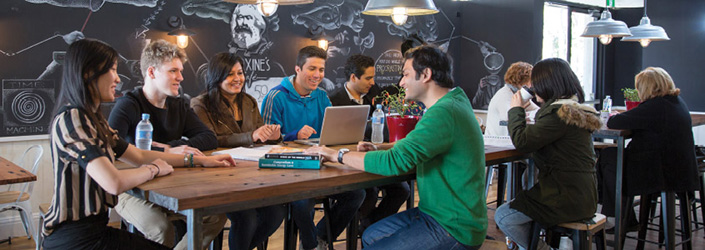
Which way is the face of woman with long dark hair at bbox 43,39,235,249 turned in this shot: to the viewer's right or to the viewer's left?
to the viewer's right

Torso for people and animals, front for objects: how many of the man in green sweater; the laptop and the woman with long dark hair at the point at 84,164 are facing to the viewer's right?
1

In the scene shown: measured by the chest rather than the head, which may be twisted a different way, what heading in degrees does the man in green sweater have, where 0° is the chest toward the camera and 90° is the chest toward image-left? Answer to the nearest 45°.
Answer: approximately 90°

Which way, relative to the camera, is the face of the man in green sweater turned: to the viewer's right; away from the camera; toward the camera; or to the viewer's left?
to the viewer's left

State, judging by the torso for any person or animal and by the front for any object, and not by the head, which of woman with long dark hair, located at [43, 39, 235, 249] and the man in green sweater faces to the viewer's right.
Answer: the woman with long dark hair

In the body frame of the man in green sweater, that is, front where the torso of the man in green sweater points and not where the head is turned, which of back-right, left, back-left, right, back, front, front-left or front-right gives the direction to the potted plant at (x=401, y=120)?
right

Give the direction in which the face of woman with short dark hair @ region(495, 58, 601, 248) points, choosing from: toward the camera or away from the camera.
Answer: away from the camera

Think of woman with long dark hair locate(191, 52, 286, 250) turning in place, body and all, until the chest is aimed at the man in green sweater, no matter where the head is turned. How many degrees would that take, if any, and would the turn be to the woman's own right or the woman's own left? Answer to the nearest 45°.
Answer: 0° — they already face them

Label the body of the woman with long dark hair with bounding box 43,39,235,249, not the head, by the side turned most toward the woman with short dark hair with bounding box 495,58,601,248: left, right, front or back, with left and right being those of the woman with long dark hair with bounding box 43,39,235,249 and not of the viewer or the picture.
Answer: front

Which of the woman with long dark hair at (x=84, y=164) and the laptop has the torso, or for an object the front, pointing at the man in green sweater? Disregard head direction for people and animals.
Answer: the woman with long dark hair

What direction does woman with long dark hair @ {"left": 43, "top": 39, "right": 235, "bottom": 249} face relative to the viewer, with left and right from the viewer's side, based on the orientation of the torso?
facing to the right of the viewer

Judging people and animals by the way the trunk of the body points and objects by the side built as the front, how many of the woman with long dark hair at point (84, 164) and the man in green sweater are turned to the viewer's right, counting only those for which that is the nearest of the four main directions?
1

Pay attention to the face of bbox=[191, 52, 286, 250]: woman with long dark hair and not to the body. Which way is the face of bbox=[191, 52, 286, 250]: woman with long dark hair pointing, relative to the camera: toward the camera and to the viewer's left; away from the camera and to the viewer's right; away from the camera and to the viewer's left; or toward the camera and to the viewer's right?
toward the camera and to the viewer's right

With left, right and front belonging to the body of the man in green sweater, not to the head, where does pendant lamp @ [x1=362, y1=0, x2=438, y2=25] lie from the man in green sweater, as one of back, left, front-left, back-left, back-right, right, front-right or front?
right

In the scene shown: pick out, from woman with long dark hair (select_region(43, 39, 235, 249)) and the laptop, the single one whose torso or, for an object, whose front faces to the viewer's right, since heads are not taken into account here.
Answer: the woman with long dark hair

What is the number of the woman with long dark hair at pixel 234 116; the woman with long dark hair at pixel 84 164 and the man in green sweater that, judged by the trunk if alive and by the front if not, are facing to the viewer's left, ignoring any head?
1

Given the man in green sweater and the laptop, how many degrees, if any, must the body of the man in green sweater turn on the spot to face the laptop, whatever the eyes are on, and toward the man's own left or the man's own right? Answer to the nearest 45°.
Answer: approximately 45° to the man's own right
